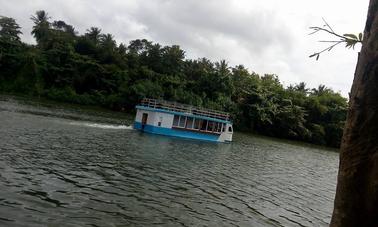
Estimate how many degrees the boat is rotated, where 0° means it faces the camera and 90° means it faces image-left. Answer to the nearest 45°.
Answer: approximately 270°
